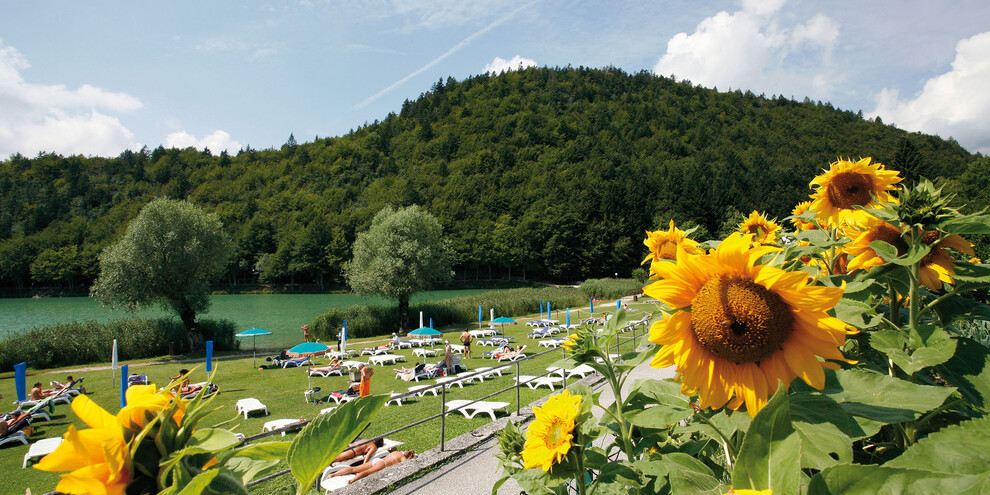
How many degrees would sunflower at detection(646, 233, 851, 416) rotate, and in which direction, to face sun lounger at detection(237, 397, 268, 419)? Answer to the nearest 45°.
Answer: approximately 135° to its right

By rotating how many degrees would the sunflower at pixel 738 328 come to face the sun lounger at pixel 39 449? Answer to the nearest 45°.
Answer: approximately 90° to its right

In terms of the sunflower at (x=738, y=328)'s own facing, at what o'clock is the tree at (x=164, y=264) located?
The tree is roughly at 4 o'clock from the sunflower.

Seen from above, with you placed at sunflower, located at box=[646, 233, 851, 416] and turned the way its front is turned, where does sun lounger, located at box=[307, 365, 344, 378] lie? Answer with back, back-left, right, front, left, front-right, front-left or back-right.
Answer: back-right

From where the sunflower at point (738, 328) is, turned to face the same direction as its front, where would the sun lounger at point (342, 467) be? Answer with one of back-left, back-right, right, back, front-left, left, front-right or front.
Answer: back-right

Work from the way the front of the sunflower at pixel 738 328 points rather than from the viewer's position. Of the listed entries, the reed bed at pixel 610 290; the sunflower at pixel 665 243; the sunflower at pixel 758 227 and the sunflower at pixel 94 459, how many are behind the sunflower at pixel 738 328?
3

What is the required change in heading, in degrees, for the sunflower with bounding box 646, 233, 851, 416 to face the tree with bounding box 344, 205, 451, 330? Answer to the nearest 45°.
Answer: approximately 135° to its right

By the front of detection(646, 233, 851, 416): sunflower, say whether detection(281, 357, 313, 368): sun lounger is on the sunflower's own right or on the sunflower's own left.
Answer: on the sunflower's own right

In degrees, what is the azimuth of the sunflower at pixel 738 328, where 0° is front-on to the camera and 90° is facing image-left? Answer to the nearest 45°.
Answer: approximately 0°

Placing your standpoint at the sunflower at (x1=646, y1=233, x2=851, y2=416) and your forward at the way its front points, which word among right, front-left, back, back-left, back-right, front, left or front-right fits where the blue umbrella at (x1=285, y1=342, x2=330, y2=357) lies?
back-right

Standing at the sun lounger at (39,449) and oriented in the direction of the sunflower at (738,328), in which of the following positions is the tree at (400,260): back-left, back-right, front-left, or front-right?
back-left

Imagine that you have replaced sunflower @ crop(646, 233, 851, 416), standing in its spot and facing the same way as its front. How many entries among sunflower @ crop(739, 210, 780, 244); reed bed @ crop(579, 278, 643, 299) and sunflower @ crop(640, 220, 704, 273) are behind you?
3

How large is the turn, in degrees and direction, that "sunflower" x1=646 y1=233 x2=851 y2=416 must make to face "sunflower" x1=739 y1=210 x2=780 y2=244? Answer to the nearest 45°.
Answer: approximately 180°
